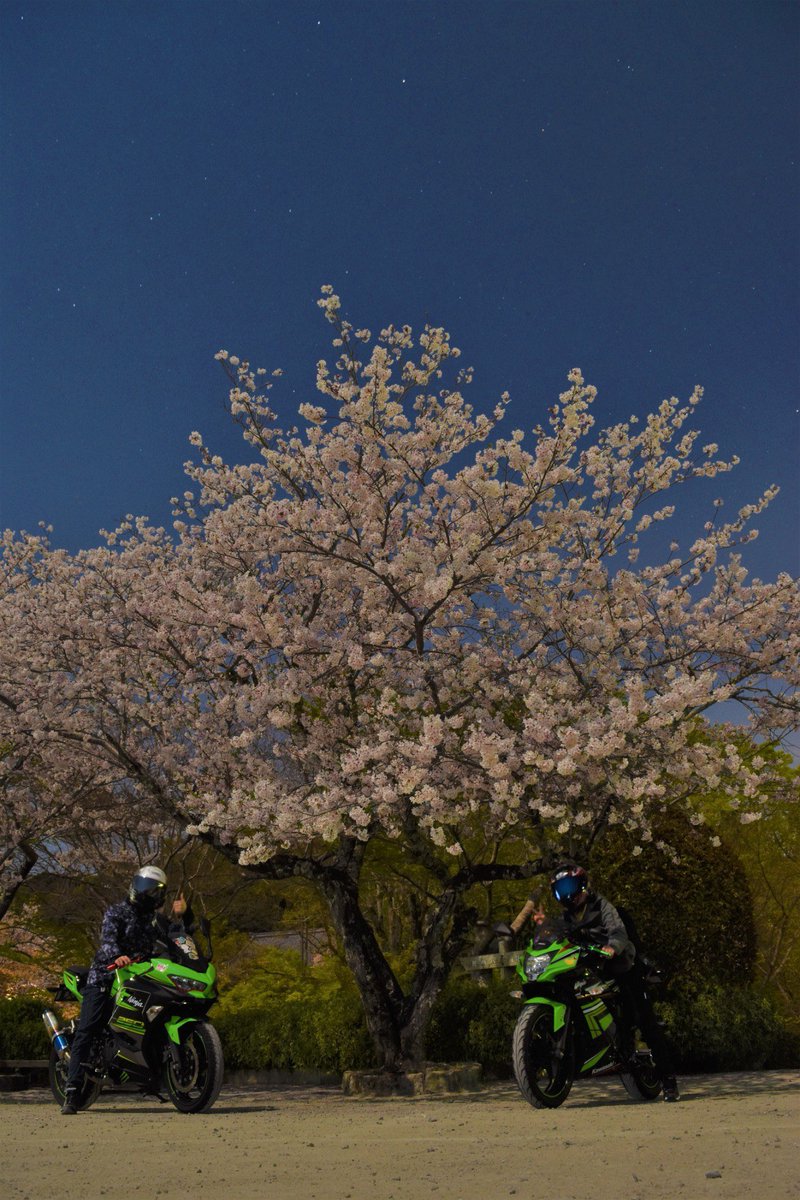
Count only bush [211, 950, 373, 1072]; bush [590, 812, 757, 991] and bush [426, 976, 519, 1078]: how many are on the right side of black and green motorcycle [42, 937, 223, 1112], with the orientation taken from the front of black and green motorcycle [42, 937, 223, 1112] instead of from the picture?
0

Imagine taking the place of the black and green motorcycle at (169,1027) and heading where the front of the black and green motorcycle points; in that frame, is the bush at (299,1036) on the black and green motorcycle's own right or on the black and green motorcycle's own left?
on the black and green motorcycle's own left

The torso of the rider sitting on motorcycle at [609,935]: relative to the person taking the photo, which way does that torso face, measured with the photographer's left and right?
facing the viewer and to the left of the viewer

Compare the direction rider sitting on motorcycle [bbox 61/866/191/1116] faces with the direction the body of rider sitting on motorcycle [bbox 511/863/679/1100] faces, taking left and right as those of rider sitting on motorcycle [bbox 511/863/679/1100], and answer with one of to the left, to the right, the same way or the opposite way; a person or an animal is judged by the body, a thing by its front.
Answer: to the left

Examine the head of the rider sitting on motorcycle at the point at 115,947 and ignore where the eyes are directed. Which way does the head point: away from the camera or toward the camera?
toward the camera

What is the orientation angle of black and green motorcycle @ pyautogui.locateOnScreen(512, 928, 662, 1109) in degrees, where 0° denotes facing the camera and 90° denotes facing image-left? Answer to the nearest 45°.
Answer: approximately 45°

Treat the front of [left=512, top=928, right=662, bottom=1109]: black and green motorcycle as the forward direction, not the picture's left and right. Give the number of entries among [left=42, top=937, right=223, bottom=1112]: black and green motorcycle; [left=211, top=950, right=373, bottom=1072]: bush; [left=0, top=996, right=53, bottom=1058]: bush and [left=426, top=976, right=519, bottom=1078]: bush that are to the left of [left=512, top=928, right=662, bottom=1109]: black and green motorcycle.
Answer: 0

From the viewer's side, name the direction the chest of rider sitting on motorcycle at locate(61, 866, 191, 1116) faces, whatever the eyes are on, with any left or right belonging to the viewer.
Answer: facing the viewer and to the right of the viewer

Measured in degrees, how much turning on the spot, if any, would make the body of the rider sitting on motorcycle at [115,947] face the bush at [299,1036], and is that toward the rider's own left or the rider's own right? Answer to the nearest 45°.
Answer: approximately 90° to the rider's own left

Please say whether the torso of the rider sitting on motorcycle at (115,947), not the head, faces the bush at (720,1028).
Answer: no

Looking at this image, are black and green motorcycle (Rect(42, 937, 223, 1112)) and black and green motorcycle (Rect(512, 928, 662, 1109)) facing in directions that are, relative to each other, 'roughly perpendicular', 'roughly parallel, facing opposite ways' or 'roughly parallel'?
roughly perpendicular

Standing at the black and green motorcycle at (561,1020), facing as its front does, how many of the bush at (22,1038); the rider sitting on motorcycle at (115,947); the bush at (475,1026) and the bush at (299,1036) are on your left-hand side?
0

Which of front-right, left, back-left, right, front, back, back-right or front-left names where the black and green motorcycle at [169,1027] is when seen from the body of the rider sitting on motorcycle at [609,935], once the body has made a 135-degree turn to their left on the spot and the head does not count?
back

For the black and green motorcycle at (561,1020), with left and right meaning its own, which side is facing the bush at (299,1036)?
right
